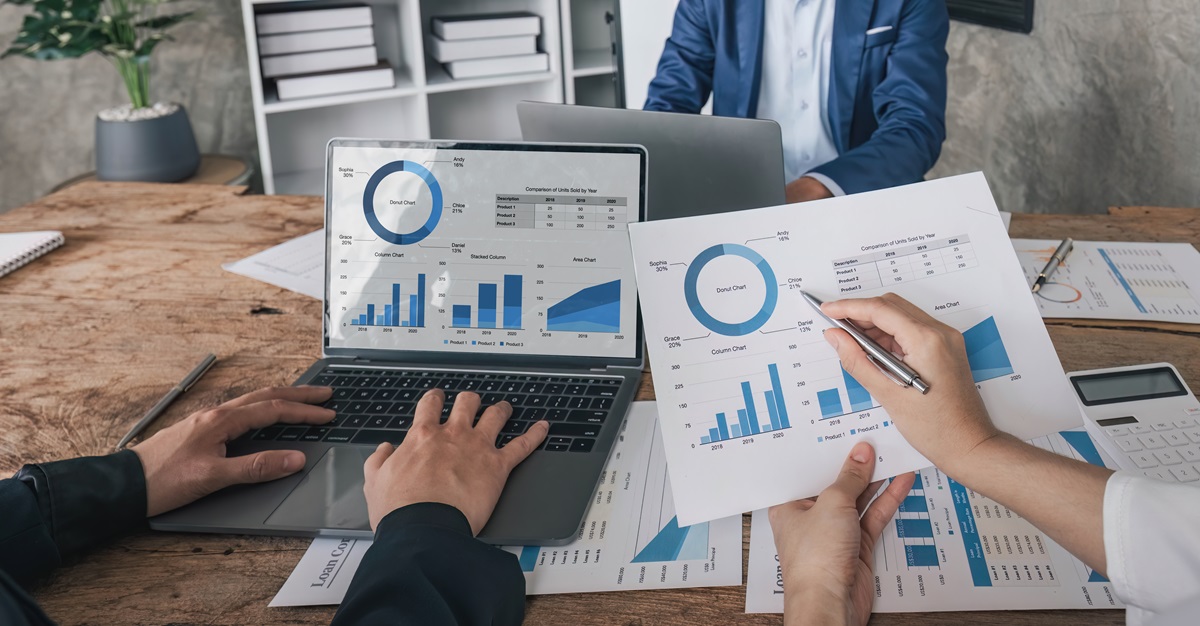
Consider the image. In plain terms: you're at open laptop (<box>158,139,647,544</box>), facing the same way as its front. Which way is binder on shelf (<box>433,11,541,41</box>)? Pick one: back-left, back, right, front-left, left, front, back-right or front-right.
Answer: back

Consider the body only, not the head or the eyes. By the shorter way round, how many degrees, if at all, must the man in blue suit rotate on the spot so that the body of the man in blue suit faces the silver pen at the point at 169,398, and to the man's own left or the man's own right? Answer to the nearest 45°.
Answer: approximately 45° to the man's own right

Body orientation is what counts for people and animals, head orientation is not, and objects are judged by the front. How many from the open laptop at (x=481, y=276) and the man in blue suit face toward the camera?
2

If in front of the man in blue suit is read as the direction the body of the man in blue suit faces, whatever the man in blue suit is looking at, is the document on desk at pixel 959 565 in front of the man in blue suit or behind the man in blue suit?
in front

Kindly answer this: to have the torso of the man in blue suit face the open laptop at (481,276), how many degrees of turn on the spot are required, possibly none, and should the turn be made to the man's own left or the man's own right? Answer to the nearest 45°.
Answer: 0° — they already face it

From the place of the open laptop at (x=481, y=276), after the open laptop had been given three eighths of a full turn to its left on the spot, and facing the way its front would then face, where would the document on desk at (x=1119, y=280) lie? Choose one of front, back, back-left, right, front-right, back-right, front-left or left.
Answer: front-right

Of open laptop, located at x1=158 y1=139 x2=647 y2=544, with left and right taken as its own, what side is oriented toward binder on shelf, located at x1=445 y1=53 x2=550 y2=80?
back
